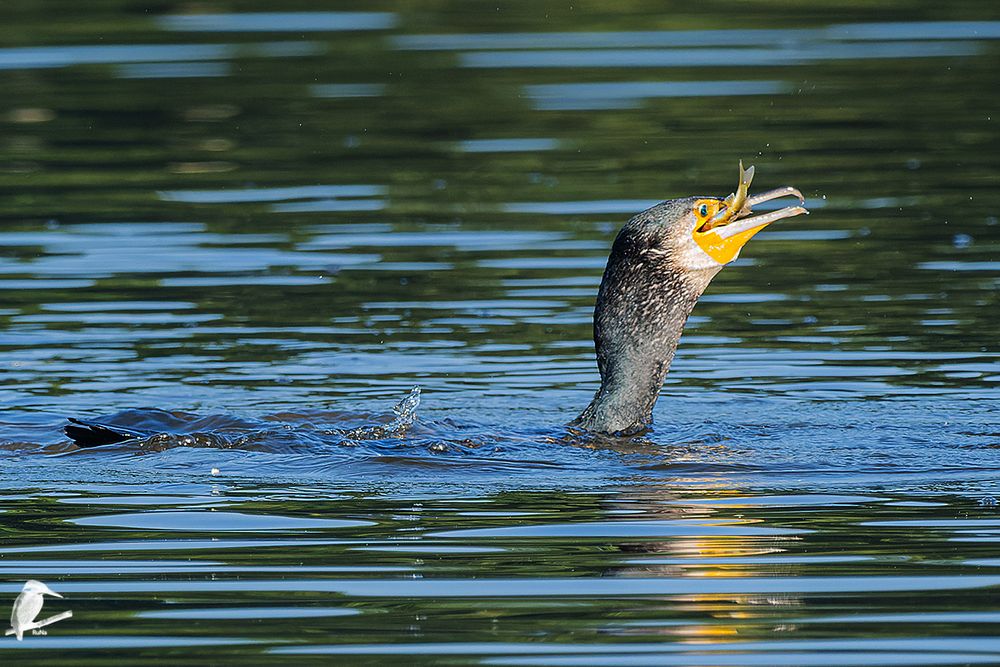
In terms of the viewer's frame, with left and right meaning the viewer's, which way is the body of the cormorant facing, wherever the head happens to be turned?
facing to the right of the viewer
